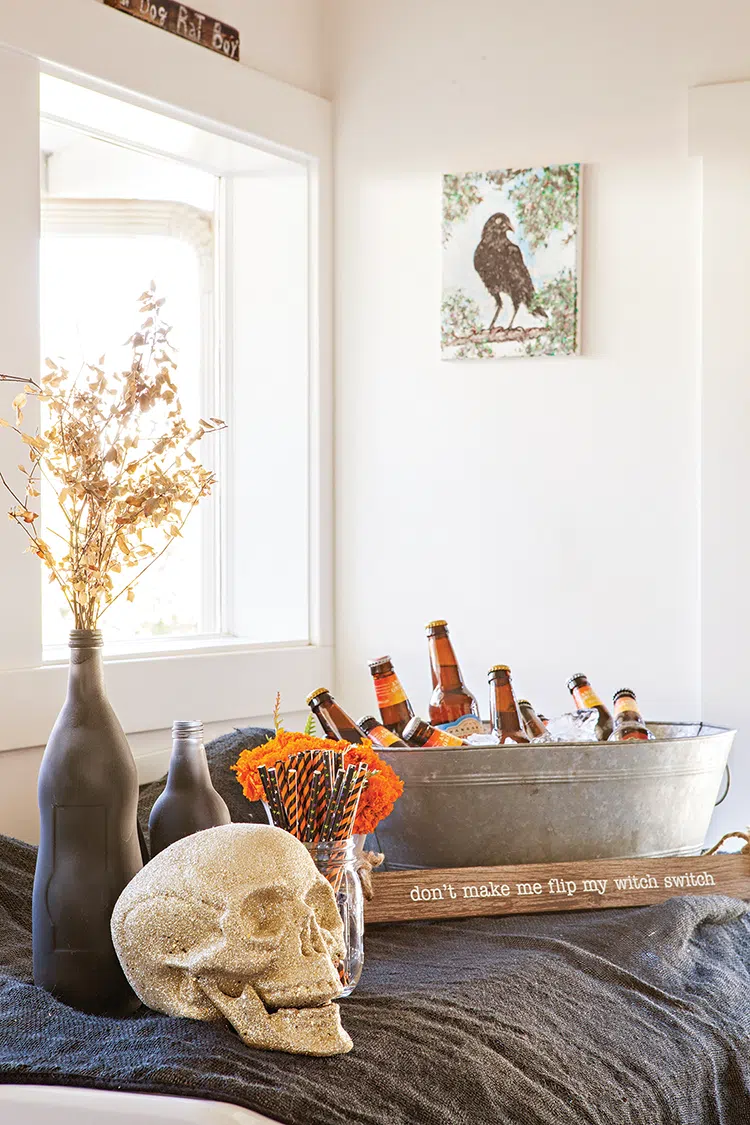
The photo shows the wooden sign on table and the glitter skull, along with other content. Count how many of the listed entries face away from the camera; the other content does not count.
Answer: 0

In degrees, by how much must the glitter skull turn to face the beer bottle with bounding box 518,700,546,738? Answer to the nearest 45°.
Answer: approximately 90° to its left

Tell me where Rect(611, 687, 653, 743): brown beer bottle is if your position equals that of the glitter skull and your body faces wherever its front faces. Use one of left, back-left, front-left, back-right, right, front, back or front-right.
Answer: left

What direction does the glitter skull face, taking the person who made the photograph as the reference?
facing the viewer and to the right of the viewer

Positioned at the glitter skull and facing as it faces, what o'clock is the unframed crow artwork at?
The unframed crow artwork is roughly at 8 o'clock from the glitter skull.

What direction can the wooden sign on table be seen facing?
toward the camera

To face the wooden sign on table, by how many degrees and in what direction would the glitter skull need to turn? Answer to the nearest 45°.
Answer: approximately 90° to its left

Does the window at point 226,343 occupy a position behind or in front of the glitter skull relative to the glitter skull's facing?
behind

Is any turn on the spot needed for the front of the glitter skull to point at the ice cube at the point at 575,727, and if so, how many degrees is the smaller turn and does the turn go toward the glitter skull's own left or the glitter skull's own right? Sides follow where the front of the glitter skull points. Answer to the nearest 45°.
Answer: approximately 90° to the glitter skull's own left

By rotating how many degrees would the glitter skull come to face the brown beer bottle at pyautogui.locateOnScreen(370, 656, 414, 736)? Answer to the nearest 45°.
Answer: approximately 135° to its left
